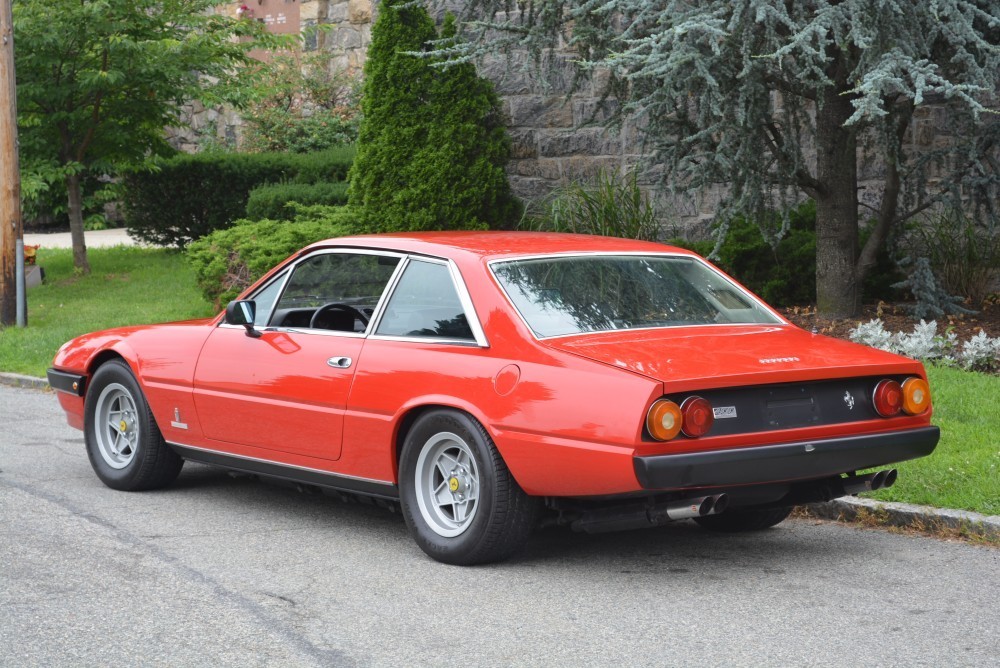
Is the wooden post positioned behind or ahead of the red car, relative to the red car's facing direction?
ahead

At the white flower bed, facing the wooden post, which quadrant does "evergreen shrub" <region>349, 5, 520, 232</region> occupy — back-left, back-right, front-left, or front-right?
front-right

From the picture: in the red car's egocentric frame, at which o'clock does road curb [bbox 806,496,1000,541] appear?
The road curb is roughly at 4 o'clock from the red car.

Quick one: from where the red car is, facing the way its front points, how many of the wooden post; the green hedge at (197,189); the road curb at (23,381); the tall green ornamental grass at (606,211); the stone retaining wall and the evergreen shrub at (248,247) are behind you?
0

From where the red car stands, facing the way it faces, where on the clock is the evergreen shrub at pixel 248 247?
The evergreen shrub is roughly at 1 o'clock from the red car.

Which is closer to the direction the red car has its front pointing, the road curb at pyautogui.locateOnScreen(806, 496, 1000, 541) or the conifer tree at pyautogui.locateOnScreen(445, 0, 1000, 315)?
the conifer tree

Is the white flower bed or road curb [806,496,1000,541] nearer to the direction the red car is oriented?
the white flower bed

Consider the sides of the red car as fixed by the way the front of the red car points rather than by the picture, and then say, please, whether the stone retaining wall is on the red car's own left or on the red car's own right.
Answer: on the red car's own right

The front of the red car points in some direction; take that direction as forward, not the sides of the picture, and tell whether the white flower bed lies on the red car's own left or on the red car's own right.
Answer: on the red car's own right

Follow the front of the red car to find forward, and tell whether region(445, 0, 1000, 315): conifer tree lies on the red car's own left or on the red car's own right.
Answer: on the red car's own right

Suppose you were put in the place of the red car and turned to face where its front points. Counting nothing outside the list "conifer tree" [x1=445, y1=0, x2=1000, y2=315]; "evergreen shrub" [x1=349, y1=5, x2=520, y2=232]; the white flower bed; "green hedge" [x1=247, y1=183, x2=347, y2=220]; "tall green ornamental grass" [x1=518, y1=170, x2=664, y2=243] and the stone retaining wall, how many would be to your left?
0

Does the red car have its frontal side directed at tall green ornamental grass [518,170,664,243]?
no

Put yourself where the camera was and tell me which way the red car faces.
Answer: facing away from the viewer and to the left of the viewer

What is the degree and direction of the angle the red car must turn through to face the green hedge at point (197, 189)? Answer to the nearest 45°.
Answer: approximately 45° to its right

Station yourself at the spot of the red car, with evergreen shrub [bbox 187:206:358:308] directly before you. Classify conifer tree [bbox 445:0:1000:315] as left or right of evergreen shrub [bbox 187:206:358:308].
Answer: right

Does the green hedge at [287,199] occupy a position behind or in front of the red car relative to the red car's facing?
in front
